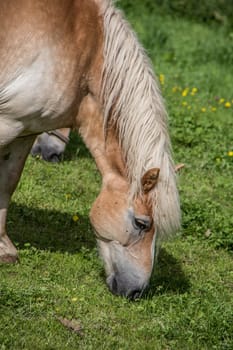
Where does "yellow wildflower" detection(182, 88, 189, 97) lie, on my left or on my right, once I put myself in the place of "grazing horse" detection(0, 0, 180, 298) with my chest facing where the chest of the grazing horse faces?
on my left

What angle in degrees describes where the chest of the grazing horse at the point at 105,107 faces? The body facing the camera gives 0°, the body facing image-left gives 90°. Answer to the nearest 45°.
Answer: approximately 270°
